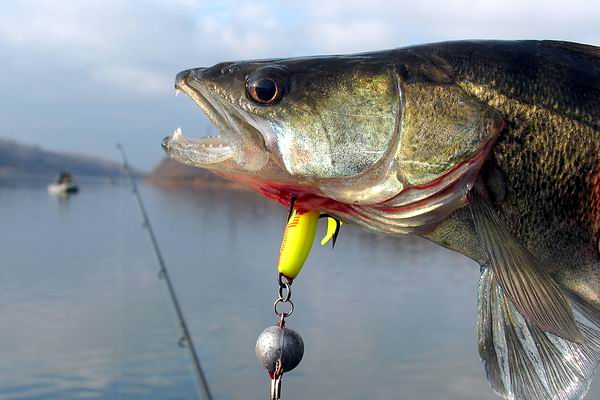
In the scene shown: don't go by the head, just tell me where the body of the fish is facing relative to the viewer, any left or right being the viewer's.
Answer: facing to the left of the viewer
